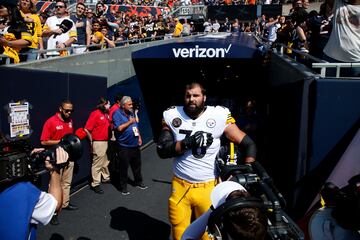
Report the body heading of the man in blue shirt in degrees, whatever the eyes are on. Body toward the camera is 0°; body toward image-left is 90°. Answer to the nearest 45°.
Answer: approximately 315°

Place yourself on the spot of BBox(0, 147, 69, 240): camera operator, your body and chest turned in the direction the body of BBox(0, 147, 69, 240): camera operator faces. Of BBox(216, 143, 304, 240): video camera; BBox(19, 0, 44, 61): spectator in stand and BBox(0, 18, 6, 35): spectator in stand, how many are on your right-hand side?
1

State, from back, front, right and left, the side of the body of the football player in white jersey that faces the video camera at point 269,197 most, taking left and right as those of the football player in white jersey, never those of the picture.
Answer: front

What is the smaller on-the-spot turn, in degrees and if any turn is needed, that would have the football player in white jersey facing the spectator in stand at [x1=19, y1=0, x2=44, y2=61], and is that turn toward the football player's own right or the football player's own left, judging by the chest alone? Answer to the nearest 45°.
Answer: approximately 135° to the football player's own right

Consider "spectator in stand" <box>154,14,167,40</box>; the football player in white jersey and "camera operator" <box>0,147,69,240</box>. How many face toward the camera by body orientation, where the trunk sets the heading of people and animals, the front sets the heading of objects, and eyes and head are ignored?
2

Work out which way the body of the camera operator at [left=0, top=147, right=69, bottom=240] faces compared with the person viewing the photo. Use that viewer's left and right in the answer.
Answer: facing away from the viewer and to the right of the viewer

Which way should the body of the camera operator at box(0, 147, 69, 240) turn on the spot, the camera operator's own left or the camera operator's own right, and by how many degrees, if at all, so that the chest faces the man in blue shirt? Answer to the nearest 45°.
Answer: approximately 45° to the camera operator's own left

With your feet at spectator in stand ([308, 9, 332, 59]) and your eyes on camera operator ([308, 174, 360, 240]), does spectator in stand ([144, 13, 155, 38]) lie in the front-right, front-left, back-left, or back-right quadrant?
back-right

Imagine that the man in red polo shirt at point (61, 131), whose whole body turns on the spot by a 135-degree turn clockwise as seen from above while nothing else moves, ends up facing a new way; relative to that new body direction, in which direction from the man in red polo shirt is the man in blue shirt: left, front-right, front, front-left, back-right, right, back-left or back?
back-right
